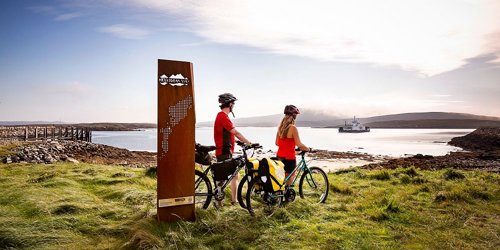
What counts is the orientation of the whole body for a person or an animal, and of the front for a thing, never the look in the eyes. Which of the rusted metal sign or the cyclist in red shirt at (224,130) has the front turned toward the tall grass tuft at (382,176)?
the cyclist in red shirt

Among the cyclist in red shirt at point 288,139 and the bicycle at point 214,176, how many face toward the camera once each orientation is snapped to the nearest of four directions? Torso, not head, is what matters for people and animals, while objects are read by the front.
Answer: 0

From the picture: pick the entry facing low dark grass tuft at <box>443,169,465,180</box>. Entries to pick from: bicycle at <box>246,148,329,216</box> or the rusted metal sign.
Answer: the bicycle

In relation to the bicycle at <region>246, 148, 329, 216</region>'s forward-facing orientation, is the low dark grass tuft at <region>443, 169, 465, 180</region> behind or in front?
in front

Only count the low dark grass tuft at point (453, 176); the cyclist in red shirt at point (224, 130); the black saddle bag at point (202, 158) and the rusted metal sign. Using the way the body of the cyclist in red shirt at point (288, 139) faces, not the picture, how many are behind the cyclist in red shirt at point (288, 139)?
3

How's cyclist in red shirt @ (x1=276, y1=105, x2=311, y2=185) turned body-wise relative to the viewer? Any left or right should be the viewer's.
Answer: facing away from the viewer and to the right of the viewer

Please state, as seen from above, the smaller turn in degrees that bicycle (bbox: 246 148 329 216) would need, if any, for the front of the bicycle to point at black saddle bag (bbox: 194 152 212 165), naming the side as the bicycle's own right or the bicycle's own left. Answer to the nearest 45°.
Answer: approximately 180°

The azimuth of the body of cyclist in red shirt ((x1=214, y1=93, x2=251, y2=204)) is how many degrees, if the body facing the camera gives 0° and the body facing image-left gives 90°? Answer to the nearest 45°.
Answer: approximately 225°

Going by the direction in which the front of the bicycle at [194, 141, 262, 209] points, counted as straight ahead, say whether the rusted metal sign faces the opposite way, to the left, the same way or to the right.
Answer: to the right

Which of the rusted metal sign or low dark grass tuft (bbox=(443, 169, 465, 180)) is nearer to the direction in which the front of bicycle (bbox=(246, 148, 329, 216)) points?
the low dark grass tuft

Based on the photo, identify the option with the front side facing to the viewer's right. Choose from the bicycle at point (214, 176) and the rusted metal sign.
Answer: the bicycle

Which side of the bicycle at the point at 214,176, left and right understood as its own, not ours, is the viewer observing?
right

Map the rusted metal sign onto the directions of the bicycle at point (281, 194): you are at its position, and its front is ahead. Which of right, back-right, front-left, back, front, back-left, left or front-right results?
back

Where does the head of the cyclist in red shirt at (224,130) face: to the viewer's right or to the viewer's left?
to the viewer's right

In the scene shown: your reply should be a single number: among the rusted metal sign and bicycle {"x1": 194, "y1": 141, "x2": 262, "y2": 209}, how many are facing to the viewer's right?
1
